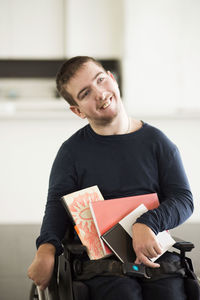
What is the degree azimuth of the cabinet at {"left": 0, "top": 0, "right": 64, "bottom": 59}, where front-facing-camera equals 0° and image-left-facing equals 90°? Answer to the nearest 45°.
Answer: approximately 0°

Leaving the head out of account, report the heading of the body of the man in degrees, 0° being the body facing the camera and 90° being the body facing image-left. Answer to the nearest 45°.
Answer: approximately 0°

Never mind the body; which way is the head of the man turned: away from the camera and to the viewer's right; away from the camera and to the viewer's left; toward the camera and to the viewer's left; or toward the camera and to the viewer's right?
toward the camera and to the viewer's right

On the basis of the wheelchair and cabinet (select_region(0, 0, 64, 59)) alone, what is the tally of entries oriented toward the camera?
2

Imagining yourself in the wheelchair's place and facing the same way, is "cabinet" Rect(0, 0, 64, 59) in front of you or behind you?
behind

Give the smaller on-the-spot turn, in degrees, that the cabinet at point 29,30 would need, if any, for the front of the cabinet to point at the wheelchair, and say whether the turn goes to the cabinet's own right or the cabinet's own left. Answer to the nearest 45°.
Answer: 0° — it already faces it
